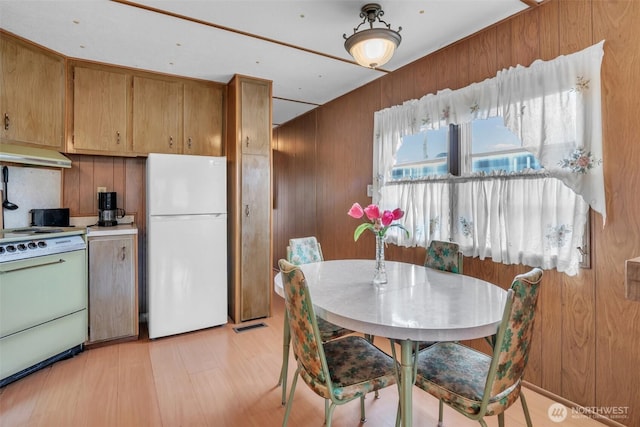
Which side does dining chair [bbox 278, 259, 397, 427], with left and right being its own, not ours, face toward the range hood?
left

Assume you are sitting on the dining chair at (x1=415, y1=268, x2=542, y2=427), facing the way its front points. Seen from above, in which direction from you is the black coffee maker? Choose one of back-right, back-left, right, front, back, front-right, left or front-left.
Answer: front-left

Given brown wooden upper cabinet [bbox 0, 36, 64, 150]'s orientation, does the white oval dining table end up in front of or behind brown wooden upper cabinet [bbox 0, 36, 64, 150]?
in front

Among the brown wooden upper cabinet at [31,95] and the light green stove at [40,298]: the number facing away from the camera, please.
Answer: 0

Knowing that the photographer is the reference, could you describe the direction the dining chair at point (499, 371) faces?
facing away from the viewer and to the left of the viewer

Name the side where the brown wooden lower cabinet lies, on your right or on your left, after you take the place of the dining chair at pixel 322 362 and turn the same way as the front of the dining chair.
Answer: on your left

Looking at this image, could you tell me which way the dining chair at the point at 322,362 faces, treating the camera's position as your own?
facing away from the viewer and to the right of the viewer

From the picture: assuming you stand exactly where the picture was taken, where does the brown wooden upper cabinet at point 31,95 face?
facing the viewer and to the right of the viewer

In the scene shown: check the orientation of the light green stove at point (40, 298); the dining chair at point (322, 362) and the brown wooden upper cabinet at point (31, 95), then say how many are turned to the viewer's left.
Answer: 0
